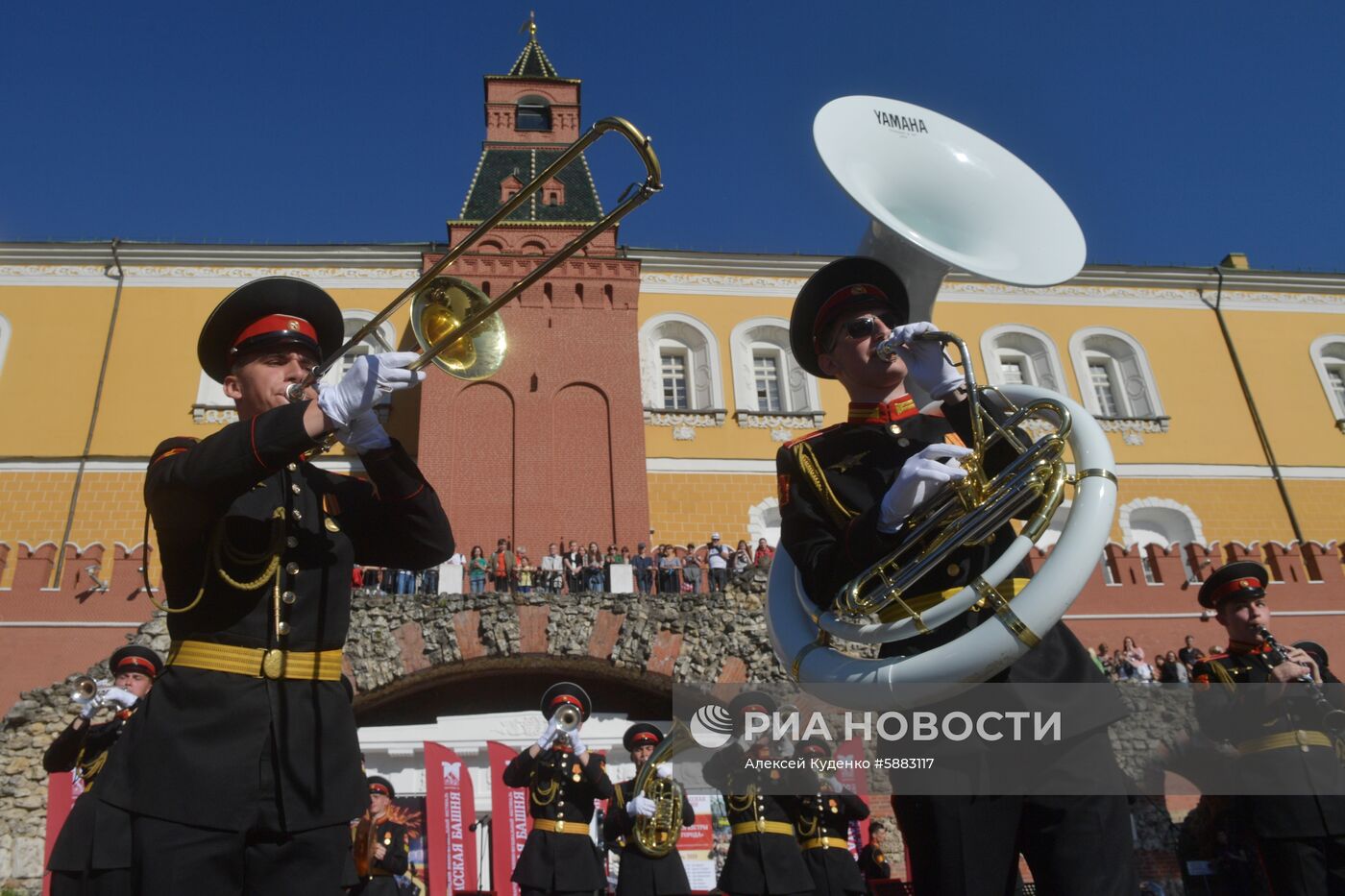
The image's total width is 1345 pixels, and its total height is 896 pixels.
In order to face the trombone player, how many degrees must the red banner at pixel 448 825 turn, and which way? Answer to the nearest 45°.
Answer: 0° — it already faces them

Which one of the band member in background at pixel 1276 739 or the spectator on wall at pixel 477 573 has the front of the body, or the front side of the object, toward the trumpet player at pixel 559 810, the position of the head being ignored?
the spectator on wall

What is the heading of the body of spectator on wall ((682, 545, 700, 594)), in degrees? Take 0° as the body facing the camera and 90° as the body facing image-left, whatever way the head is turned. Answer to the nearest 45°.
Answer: approximately 0°

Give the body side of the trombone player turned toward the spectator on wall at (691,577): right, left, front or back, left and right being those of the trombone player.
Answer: left

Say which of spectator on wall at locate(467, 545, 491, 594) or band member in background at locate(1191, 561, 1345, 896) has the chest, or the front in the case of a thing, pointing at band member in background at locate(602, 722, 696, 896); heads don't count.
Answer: the spectator on wall

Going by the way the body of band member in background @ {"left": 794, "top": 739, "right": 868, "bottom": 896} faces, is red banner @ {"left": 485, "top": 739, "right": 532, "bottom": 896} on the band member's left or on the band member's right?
on the band member's right

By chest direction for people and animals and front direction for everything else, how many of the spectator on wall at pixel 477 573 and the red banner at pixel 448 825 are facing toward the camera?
2

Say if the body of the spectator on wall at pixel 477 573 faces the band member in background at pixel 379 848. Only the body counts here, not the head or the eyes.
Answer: yes

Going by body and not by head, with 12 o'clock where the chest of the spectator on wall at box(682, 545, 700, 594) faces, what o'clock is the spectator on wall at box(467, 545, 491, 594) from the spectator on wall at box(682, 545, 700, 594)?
the spectator on wall at box(467, 545, 491, 594) is roughly at 3 o'clock from the spectator on wall at box(682, 545, 700, 594).

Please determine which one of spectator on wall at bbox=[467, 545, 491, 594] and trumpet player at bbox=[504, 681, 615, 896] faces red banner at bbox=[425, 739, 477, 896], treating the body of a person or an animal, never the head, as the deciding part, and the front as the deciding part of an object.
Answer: the spectator on wall
